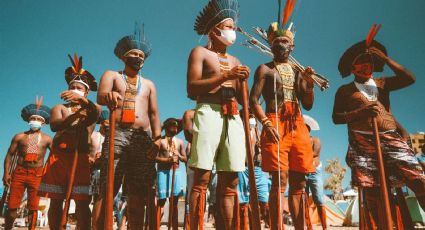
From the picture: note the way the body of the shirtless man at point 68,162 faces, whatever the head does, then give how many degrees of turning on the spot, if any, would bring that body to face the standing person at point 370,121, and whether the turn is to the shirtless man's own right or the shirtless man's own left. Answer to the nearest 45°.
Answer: approximately 45° to the shirtless man's own left

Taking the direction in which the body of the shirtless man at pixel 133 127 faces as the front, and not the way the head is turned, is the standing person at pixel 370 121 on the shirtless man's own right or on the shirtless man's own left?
on the shirtless man's own left

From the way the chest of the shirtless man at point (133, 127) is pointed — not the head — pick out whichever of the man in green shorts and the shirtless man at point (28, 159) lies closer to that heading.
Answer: the man in green shorts

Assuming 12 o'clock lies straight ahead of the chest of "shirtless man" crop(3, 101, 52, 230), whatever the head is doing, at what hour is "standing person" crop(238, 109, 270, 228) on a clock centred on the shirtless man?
The standing person is roughly at 10 o'clock from the shirtless man.

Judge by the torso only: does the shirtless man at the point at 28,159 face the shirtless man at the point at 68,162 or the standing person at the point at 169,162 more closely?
the shirtless man

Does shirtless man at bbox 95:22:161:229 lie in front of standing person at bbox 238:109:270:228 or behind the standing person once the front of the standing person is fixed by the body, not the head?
in front

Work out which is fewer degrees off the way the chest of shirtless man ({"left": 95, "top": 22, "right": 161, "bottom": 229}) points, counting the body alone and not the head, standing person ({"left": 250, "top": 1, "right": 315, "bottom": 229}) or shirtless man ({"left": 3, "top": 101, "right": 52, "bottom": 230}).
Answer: the standing person
